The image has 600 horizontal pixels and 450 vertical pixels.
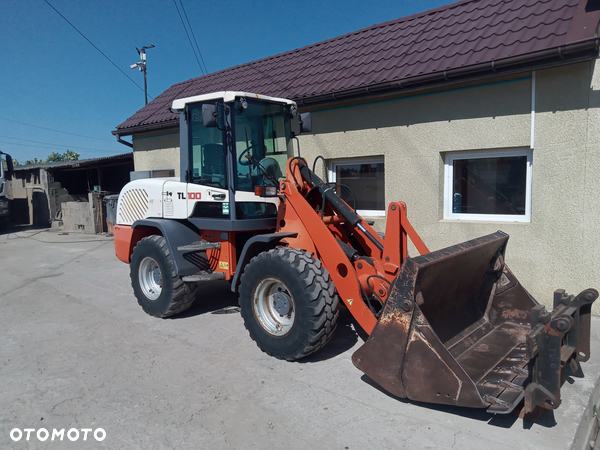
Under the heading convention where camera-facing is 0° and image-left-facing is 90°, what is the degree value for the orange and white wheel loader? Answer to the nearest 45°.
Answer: approximately 315°

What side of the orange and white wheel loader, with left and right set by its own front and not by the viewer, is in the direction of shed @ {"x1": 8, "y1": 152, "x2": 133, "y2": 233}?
back

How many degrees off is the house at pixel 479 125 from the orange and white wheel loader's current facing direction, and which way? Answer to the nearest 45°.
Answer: approximately 90° to its left
